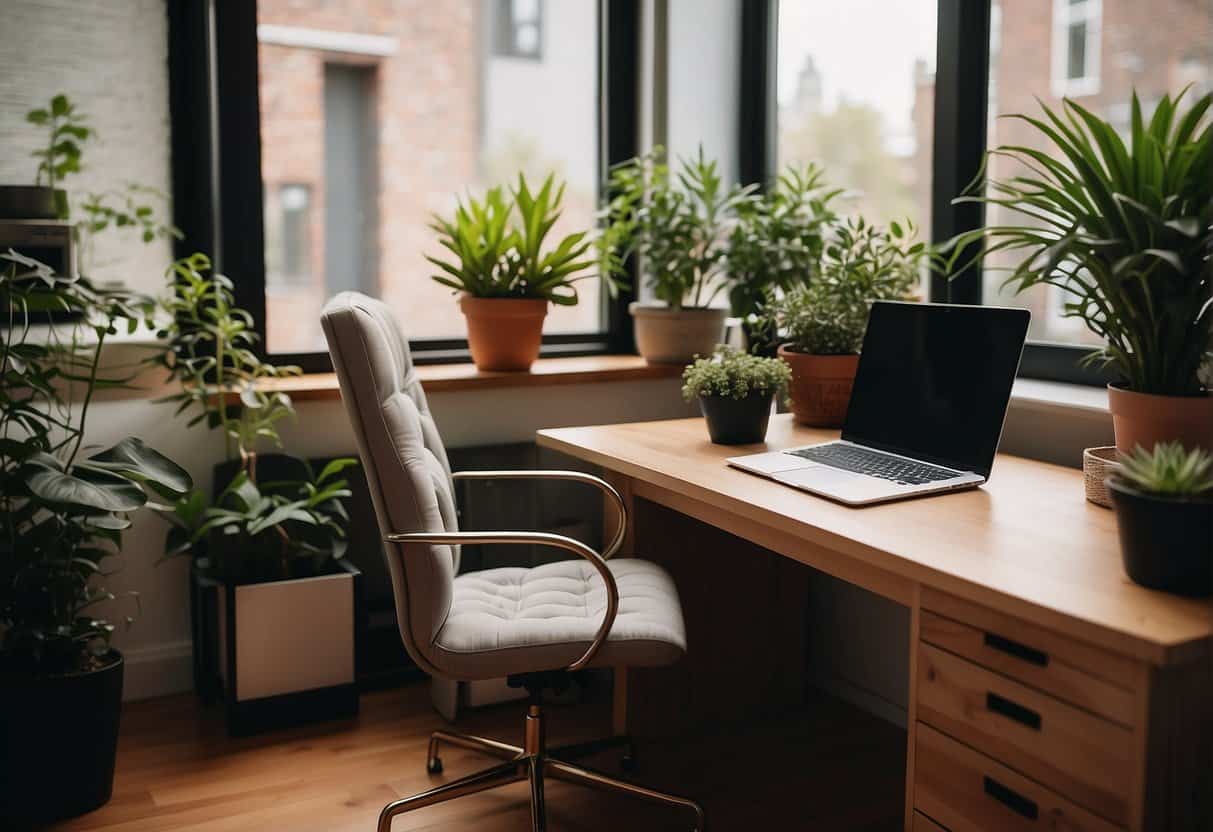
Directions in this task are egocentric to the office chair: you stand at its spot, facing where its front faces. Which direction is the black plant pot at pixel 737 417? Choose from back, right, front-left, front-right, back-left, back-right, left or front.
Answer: front-left

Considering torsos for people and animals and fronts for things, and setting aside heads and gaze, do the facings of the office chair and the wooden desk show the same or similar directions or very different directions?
very different directions

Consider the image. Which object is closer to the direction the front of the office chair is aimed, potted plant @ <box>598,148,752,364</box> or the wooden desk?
the wooden desk

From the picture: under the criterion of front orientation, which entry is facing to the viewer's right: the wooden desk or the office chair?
the office chair

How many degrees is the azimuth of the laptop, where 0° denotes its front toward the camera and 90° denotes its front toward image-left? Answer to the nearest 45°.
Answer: approximately 45°

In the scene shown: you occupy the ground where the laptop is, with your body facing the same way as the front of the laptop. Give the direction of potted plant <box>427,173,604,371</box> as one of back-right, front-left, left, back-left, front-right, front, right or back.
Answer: right

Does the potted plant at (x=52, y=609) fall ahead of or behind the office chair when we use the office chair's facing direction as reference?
behind

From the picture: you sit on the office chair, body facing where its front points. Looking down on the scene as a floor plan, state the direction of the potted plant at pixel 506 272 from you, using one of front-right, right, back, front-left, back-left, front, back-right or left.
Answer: left

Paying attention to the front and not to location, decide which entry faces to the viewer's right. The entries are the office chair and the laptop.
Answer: the office chair

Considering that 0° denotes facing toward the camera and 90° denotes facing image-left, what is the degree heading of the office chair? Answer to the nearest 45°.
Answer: approximately 270°
